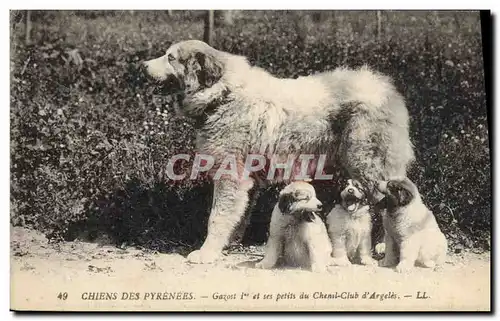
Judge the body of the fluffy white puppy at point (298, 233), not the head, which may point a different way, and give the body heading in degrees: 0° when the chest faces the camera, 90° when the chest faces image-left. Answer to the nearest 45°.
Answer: approximately 0°

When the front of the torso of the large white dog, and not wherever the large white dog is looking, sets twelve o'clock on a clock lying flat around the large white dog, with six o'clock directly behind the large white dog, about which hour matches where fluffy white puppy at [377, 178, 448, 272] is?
The fluffy white puppy is roughly at 6 o'clock from the large white dog.

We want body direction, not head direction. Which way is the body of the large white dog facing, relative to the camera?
to the viewer's left

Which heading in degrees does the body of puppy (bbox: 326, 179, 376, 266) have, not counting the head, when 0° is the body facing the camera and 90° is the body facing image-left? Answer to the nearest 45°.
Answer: approximately 0°

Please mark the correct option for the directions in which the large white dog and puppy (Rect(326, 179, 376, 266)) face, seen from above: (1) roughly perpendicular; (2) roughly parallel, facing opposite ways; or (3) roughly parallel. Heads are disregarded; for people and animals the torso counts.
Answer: roughly perpendicular

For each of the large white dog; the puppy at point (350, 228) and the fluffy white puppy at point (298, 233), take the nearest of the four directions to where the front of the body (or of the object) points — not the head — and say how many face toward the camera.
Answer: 2

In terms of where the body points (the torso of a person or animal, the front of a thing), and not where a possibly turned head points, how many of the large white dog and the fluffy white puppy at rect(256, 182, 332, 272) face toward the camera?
1

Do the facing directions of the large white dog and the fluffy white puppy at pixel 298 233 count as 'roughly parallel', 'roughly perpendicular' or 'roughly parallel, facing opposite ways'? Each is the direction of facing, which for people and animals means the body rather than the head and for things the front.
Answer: roughly perpendicular

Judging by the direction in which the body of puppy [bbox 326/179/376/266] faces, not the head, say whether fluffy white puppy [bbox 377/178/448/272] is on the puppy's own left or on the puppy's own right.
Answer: on the puppy's own left

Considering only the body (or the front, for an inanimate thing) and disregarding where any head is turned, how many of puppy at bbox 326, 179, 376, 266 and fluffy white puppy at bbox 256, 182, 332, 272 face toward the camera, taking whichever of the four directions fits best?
2
